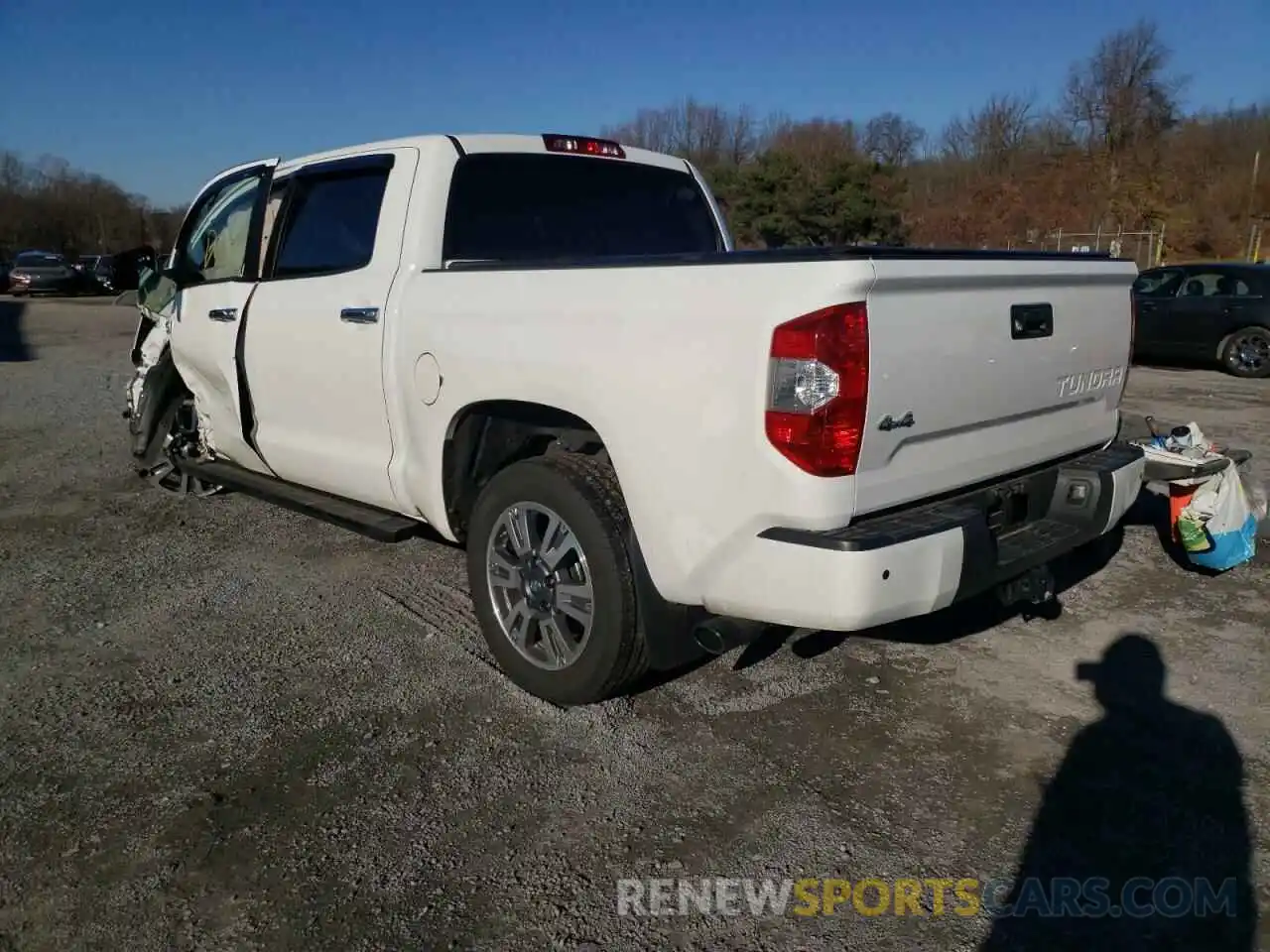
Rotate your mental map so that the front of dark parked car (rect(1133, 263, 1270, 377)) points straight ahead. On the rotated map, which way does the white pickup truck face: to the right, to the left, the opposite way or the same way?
the same way

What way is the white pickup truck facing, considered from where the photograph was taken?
facing away from the viewer and to the left of the viewer

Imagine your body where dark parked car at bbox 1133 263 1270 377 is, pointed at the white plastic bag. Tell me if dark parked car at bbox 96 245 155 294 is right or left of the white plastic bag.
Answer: right

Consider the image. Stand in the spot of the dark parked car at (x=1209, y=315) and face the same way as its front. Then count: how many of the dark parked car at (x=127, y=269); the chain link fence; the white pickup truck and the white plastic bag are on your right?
1

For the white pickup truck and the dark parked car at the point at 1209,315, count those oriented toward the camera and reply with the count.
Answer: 0

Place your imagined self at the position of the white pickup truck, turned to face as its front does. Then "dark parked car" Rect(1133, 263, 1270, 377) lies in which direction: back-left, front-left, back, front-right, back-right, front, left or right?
right

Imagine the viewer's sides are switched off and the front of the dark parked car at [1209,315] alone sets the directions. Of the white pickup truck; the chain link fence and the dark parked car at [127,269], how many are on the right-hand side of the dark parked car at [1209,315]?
1

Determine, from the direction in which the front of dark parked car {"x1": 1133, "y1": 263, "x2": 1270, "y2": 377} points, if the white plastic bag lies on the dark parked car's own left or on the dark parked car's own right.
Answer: on the dark parked car's own left

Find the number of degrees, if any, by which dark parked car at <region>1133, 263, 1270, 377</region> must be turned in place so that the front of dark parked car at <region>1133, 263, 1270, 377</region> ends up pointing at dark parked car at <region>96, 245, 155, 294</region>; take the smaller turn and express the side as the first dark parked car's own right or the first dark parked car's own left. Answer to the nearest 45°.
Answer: approximately 45° to the first dark parked car's own left

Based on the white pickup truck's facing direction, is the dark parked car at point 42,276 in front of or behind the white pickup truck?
in front

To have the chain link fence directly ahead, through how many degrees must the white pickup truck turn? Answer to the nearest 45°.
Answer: approximately 90° to its right

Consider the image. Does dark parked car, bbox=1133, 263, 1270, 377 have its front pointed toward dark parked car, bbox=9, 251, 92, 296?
yes

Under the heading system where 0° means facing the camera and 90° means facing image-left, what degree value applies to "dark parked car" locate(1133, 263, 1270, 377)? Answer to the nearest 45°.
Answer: approximately 90°

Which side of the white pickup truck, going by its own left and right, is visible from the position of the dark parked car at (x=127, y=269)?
front
